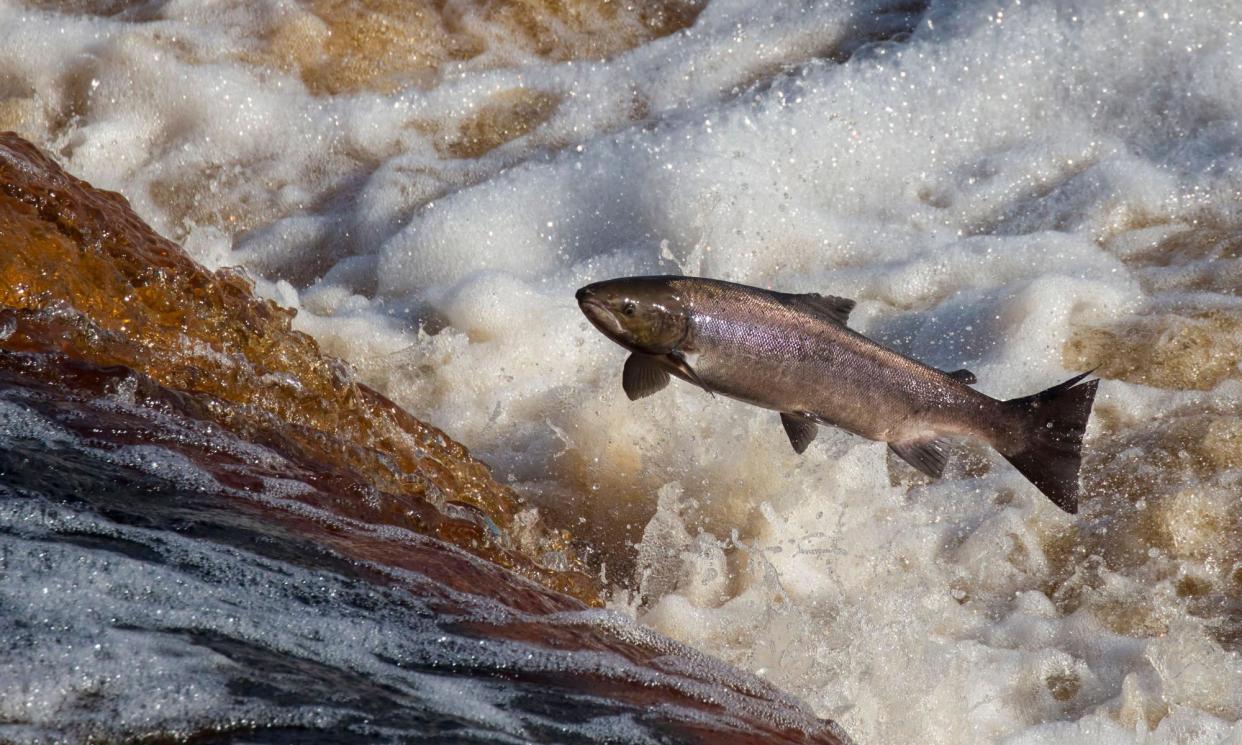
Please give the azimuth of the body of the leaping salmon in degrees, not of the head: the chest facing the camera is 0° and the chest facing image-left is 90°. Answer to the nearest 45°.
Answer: approximately 90°
